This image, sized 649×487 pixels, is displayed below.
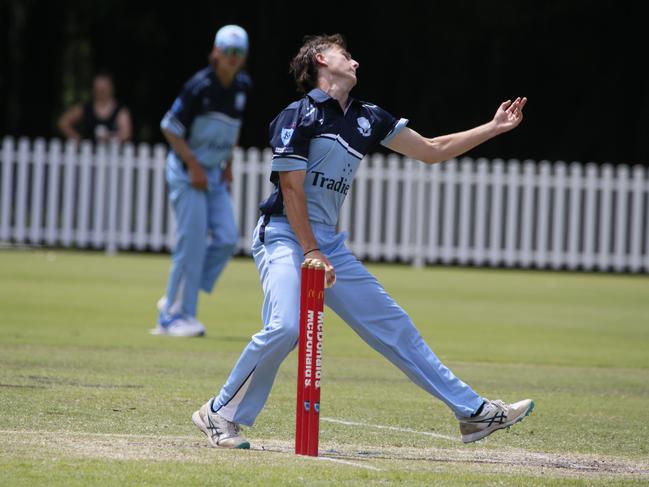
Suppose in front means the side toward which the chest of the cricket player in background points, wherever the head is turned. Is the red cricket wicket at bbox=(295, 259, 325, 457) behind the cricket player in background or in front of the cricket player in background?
in front

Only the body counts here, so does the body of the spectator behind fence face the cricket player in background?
yes

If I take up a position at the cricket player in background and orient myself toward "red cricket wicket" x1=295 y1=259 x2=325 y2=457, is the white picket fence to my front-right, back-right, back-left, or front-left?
back-left

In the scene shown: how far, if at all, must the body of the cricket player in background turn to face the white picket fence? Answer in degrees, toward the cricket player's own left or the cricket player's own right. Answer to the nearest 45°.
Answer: approximately 135° to the cricket player's own left

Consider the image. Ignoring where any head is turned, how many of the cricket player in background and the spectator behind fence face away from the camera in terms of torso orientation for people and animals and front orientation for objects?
0

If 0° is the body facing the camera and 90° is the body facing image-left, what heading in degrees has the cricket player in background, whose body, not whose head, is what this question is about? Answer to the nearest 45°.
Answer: approximately 315°

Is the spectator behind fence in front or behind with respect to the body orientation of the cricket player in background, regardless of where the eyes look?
behind

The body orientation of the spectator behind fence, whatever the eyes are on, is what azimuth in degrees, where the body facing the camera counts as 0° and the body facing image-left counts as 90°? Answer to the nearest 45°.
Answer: approximately 0°

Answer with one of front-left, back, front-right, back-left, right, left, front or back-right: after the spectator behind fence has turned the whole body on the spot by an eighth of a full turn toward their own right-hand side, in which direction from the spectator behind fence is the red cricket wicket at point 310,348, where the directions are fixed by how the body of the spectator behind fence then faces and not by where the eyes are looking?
front-left
